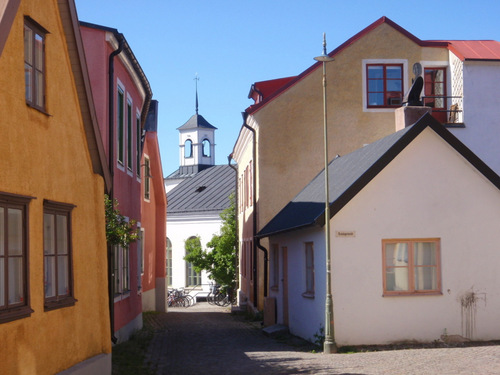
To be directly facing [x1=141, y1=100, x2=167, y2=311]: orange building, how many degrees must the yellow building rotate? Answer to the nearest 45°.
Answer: approximately 45° to its right

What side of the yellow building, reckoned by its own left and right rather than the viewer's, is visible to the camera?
left

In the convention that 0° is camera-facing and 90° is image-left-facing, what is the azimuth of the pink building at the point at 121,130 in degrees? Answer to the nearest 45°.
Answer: approximately 270°

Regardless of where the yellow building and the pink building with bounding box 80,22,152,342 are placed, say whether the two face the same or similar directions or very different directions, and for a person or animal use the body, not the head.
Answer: very different directions

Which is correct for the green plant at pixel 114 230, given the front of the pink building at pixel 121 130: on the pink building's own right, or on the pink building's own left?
on the pink building's own right
